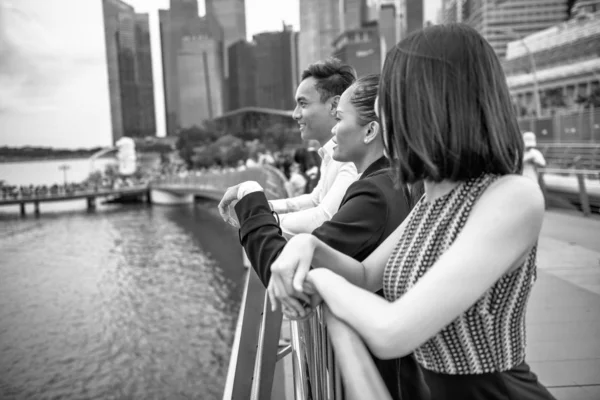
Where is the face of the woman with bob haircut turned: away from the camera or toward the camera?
away from the camera

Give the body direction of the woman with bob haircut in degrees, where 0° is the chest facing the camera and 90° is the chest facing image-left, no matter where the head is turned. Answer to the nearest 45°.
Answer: approximately 90°
